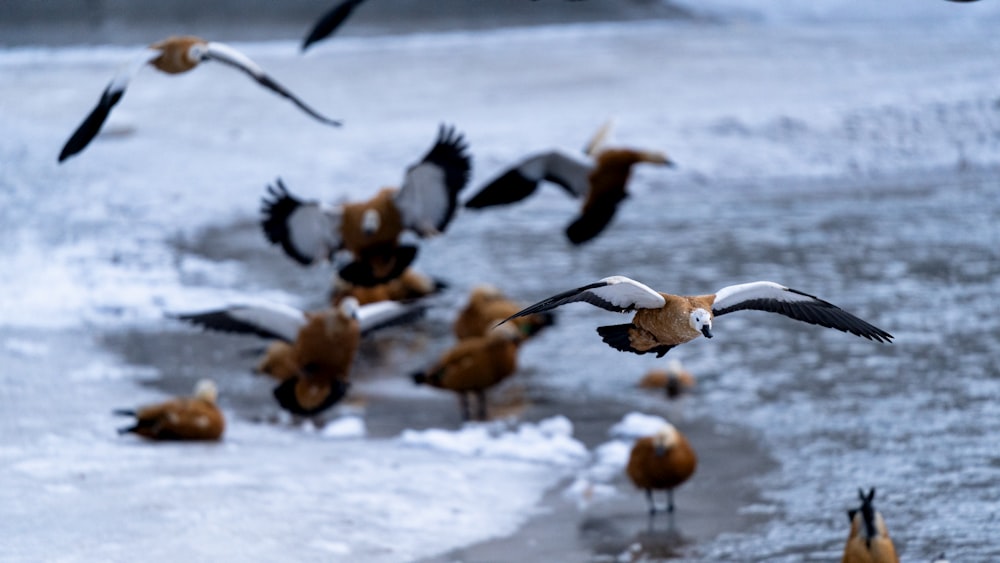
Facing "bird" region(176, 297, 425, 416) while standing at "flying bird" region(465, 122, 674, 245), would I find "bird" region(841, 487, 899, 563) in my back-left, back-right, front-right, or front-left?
front-left

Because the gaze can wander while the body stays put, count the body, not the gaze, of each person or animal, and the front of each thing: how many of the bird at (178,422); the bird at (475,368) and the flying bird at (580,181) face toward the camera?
0

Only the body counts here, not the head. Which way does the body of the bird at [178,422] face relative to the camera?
to the viewer's right

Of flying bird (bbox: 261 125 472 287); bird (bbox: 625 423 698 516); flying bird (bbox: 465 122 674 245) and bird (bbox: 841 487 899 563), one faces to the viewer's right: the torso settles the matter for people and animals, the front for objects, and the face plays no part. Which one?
flying bird (bbox: 465 122 674 245)

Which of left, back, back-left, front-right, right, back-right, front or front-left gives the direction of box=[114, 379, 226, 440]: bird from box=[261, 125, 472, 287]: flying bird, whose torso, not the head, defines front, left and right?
front-right

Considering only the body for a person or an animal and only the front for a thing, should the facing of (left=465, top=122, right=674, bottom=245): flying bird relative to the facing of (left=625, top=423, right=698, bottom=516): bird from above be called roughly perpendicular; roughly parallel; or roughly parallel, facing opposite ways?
roughly perpendicular

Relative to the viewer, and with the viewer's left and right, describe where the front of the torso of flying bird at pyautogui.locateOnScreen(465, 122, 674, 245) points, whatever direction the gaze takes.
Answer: facing to the right of the viewer
